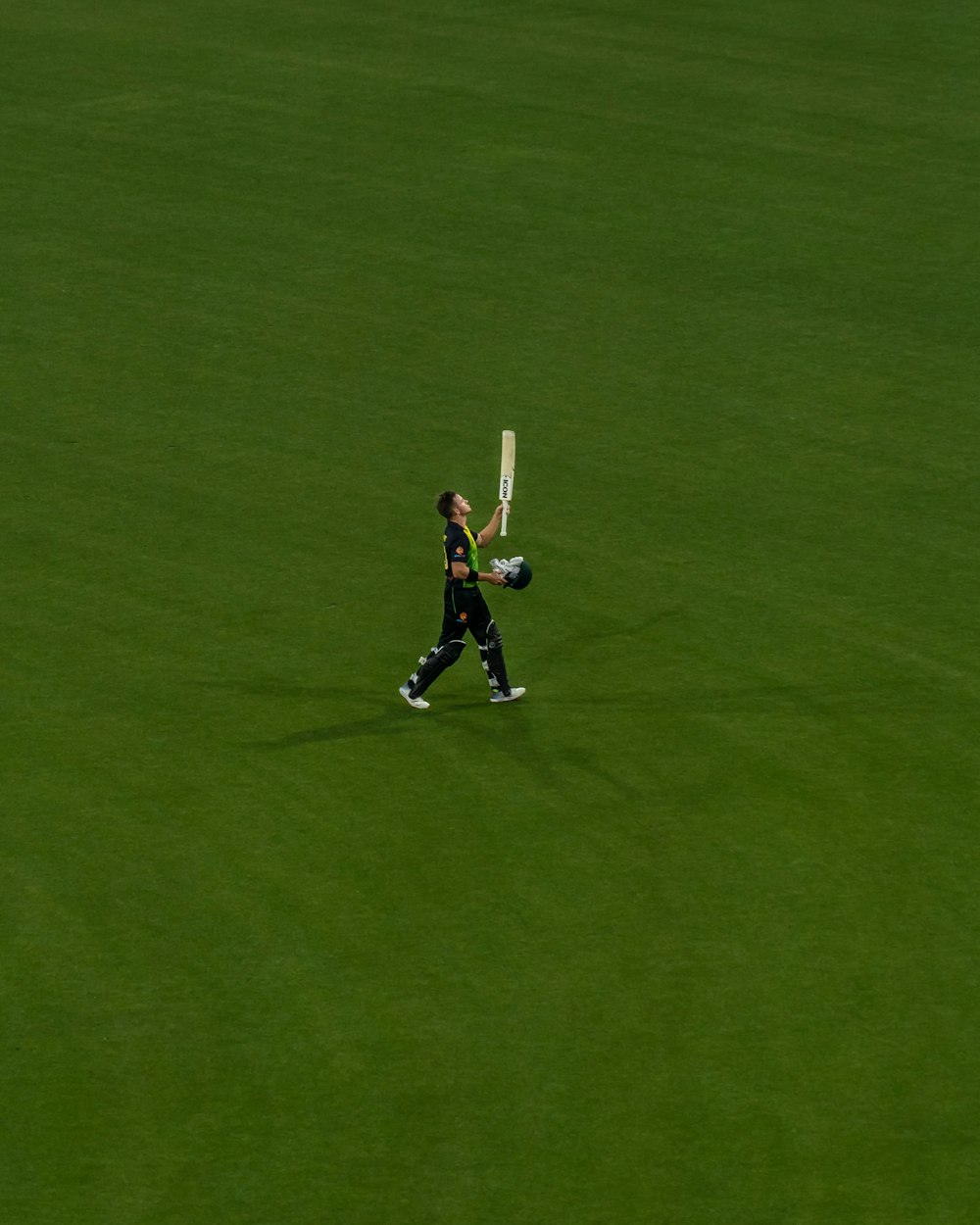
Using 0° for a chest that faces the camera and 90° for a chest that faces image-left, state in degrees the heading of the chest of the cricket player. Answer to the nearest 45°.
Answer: approximately 270°

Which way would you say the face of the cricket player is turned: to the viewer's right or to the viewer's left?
to the viewer's right
